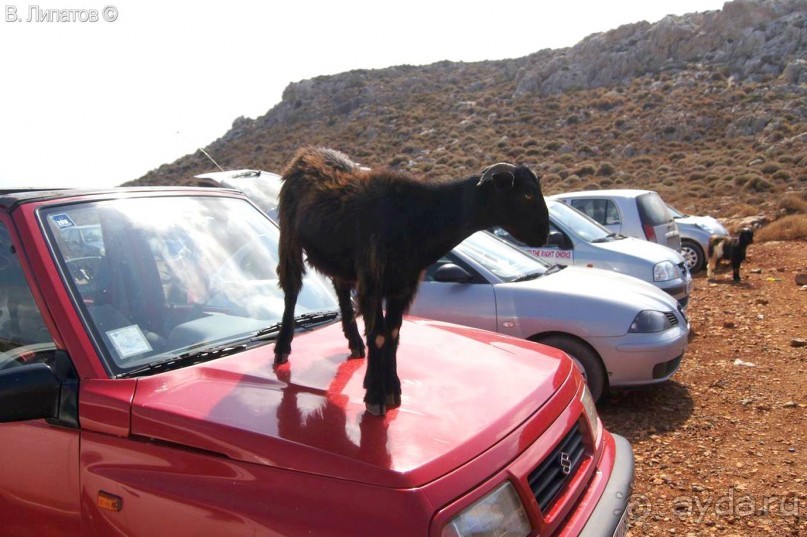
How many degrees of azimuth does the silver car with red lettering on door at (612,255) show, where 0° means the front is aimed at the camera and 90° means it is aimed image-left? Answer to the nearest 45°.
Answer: approximately 315°

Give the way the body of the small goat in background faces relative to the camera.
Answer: to the viewer's right

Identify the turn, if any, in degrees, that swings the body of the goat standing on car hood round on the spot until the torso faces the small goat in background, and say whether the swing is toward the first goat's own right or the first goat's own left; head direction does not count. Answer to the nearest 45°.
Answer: approximately 90° to the first goat's own left

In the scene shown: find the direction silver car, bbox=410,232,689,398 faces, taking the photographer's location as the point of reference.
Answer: facing the viewer and to the right of the viewer

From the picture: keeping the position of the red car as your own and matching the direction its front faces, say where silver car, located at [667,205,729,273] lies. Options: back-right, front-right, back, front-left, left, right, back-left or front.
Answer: left

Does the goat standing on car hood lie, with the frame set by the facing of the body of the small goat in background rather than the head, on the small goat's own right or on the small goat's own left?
on the small goat's own right

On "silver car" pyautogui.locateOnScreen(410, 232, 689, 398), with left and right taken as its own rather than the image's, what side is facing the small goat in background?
left

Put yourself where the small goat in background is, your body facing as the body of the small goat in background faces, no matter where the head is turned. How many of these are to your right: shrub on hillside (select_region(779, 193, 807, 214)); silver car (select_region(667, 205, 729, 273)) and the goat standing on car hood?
1

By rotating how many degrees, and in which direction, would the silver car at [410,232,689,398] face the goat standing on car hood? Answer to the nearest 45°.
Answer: approximately 45° to its right

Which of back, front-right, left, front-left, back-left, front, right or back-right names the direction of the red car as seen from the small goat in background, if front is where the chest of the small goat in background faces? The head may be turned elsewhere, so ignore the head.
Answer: right

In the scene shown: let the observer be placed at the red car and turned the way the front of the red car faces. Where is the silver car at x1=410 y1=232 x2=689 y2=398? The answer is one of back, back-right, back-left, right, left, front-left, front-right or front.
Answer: left
